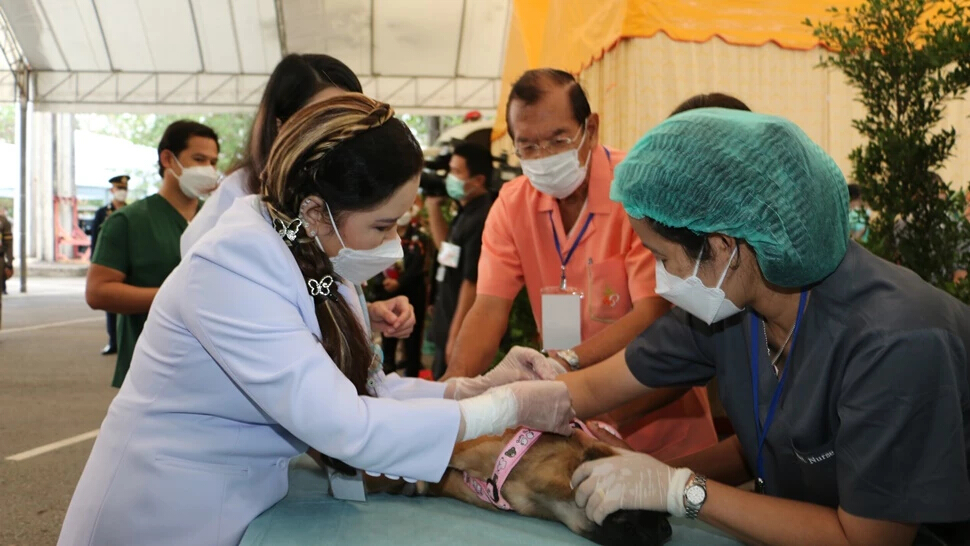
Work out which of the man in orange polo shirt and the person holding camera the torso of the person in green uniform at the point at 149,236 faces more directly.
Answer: the man in orange polo shirt

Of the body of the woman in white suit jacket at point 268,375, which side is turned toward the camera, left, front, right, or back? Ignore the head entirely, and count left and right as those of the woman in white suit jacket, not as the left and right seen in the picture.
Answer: right

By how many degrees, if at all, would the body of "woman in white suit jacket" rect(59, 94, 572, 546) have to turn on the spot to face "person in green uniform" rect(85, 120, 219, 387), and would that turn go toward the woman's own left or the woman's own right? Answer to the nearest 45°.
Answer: approximately 90° to the woman's own left

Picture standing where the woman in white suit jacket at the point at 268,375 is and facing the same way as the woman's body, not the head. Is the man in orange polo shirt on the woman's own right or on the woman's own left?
on the woman's own left

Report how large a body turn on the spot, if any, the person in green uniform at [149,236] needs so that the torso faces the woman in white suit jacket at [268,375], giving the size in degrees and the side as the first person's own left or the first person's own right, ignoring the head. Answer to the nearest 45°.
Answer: approximately 45° to the first person's own right

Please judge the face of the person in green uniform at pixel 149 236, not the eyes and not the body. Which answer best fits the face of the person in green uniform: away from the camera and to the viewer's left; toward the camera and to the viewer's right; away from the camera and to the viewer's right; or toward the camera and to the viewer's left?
toward the camera and to the viewer's right

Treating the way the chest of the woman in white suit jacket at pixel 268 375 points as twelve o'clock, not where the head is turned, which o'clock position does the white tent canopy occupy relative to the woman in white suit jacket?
The white tent canopy is roughly at 9 o'clock from the woman in white suit jacket.

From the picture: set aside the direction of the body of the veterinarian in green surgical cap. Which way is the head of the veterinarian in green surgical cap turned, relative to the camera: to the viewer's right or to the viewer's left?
to the viewer's left

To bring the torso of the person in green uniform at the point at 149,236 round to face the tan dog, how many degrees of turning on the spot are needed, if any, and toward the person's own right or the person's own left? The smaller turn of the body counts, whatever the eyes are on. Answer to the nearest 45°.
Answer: approximately 45° to the person's own right
